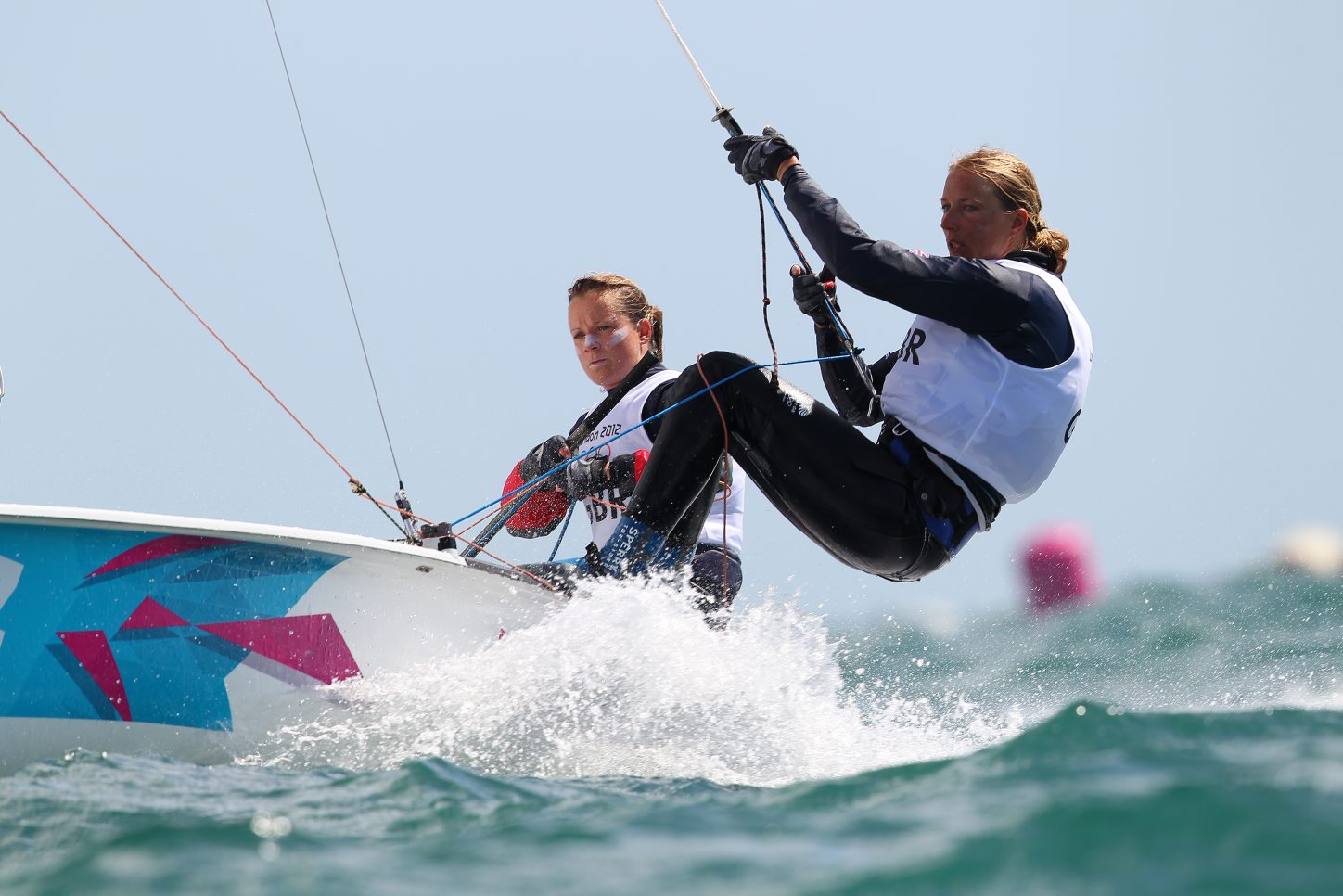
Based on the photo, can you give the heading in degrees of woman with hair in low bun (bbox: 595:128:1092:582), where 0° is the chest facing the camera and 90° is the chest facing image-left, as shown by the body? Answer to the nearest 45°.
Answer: approximately 90°

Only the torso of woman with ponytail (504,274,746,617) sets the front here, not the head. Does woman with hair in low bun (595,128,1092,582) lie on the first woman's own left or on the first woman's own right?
on the first woman's own left

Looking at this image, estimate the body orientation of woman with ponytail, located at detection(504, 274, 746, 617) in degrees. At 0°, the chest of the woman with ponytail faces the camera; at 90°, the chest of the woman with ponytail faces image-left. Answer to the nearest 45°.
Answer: approximately 45°
